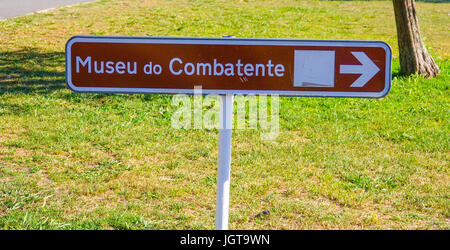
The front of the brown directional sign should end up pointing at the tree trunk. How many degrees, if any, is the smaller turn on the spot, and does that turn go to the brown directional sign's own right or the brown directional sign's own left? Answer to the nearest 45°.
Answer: approximately 135° to the brown directional sign's own left

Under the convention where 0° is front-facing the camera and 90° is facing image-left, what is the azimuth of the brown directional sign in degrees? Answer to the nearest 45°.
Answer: approximately 0°
